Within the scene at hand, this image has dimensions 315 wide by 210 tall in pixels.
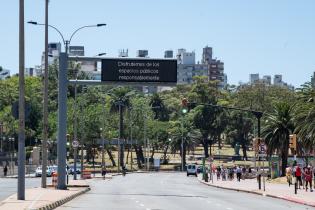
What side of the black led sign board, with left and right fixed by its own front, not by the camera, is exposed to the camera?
front

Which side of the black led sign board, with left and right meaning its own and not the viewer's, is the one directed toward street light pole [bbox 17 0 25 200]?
front
